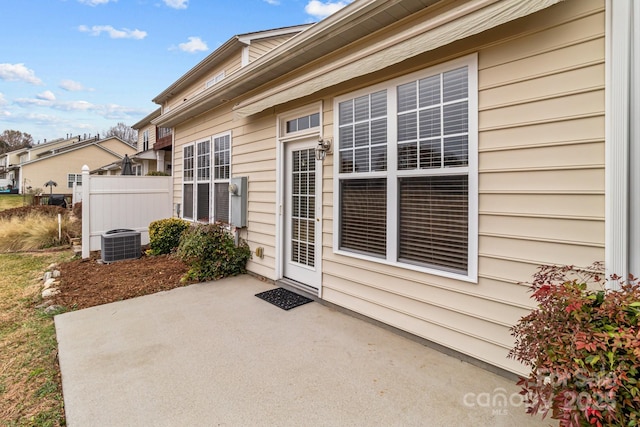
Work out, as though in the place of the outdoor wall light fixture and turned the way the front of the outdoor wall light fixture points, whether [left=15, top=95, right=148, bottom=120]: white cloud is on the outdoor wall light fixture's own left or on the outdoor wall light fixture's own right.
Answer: on the outdoor wall light fixture's own right

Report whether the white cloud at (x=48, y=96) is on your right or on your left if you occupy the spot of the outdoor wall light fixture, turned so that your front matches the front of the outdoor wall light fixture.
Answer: on your right

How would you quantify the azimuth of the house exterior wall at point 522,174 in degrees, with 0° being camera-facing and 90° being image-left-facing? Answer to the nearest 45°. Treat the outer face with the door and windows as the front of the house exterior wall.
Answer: approximately 45°

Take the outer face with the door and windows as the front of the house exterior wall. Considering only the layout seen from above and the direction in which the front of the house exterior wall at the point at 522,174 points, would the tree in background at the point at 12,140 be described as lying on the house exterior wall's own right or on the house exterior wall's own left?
on the house exterior wall's own right

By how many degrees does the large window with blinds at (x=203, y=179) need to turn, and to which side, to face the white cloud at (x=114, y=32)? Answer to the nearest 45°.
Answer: approximately 90° to its right

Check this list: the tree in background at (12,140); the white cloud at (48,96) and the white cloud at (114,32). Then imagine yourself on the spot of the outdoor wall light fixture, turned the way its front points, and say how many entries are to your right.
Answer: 3

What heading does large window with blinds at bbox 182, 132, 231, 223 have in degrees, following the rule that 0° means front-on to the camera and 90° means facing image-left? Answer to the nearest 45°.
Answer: approximately 45°

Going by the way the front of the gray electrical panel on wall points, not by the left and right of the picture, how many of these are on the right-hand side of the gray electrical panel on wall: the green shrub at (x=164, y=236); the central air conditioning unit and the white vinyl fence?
3
